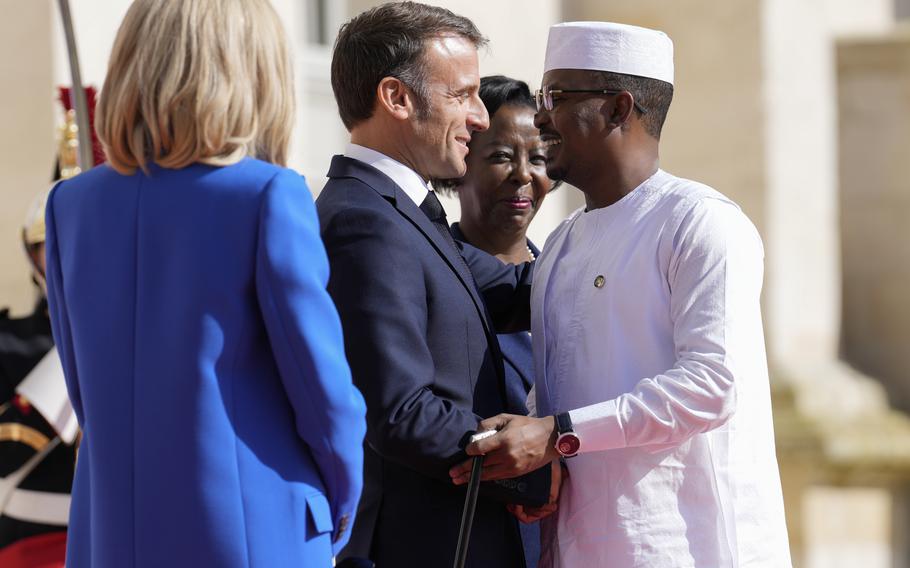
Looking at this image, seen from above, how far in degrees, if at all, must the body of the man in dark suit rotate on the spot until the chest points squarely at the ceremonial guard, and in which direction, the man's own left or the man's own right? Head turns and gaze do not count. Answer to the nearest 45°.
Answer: approximately 135° to the man's own left

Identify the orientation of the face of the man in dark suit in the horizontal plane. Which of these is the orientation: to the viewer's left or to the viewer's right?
to the viewer's right

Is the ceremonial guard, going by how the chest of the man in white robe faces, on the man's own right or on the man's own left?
on the man's own right

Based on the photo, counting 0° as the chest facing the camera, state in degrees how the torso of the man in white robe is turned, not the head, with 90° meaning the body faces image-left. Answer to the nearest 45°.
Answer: approximately 45°

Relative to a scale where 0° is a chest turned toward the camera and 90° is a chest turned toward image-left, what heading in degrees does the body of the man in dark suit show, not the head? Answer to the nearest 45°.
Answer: approximately 270°

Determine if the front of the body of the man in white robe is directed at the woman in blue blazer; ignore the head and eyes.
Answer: yes

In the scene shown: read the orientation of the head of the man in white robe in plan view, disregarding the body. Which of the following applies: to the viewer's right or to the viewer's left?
to the viewer's left

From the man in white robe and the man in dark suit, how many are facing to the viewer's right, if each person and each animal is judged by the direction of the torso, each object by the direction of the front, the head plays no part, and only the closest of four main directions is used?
1

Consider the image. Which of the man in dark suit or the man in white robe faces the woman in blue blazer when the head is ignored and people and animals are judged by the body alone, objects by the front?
the man in white robe
